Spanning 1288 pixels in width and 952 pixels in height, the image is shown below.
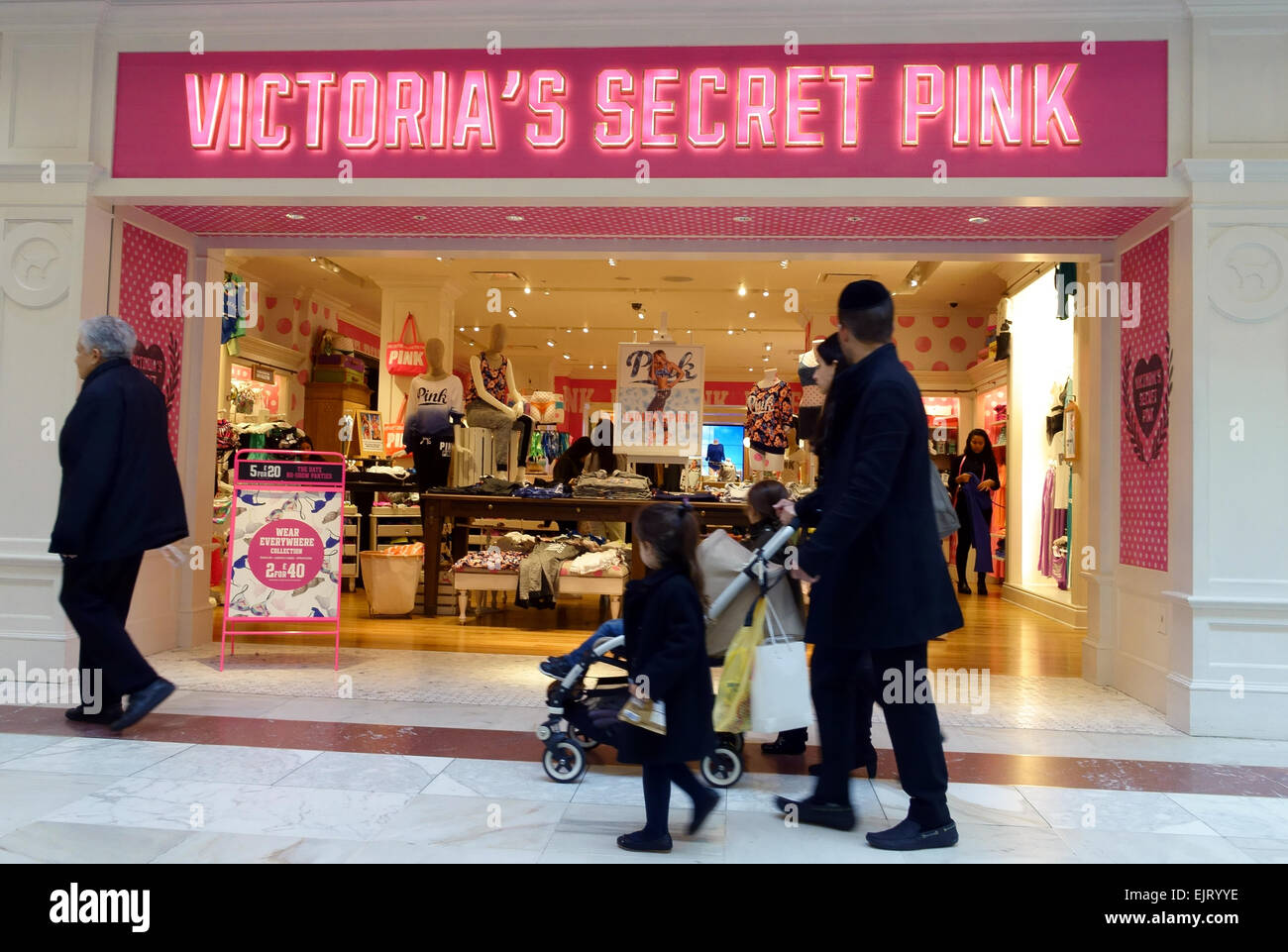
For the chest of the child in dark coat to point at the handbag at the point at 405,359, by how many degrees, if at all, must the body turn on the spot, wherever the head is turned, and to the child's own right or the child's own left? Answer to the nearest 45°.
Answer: approximately 90° to the child's own right

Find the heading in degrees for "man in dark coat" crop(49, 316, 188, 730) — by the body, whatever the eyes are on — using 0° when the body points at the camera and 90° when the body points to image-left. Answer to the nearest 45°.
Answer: approximately 90°

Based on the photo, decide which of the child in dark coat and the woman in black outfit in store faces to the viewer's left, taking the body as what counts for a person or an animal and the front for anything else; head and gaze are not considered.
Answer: the child in dark coat

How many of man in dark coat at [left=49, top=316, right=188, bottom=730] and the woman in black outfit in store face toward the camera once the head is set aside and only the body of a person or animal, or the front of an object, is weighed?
1

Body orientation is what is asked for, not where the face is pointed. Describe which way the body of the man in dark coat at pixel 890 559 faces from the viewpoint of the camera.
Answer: to the viewer's left

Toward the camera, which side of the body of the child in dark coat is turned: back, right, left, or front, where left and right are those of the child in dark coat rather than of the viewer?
left

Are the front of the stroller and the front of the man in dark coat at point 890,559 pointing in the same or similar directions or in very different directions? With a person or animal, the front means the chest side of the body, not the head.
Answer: same or similar directions

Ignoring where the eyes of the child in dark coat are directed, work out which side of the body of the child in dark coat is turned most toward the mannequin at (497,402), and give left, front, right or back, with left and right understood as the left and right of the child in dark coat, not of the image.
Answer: right

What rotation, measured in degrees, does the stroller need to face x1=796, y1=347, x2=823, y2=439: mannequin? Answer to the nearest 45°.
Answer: approximately 90° to its right

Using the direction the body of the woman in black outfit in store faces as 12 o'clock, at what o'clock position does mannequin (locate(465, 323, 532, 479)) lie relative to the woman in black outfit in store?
The mannequin is roughly at 2 o'clock from the woman in black outfit in store.

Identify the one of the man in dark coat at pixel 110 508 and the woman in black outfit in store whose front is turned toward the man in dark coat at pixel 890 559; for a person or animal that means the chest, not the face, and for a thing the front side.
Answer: the woman in black outfit in store

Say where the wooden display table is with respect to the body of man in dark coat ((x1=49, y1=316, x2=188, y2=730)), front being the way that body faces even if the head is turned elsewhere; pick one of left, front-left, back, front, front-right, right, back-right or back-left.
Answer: back-right

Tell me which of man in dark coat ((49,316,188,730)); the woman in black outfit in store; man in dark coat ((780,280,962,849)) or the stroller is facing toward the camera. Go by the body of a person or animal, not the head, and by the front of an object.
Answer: the woman in black outfit in store

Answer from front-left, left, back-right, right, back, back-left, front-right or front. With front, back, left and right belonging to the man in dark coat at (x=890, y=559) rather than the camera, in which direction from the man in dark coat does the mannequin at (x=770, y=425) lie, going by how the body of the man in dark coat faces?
right

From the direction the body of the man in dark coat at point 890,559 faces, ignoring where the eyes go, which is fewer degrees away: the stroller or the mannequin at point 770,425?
the stroller

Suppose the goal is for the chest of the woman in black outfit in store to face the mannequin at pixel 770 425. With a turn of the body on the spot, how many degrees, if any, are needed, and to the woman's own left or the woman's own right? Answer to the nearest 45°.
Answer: approximately 45° to the woman's own right

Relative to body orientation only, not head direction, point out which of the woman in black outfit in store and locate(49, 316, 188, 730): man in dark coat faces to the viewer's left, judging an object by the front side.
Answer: the man in dark coat

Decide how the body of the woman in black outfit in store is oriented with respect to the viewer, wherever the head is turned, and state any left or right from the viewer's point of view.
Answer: facing the viewer

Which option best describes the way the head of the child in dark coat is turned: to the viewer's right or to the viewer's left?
to the viewer's left
